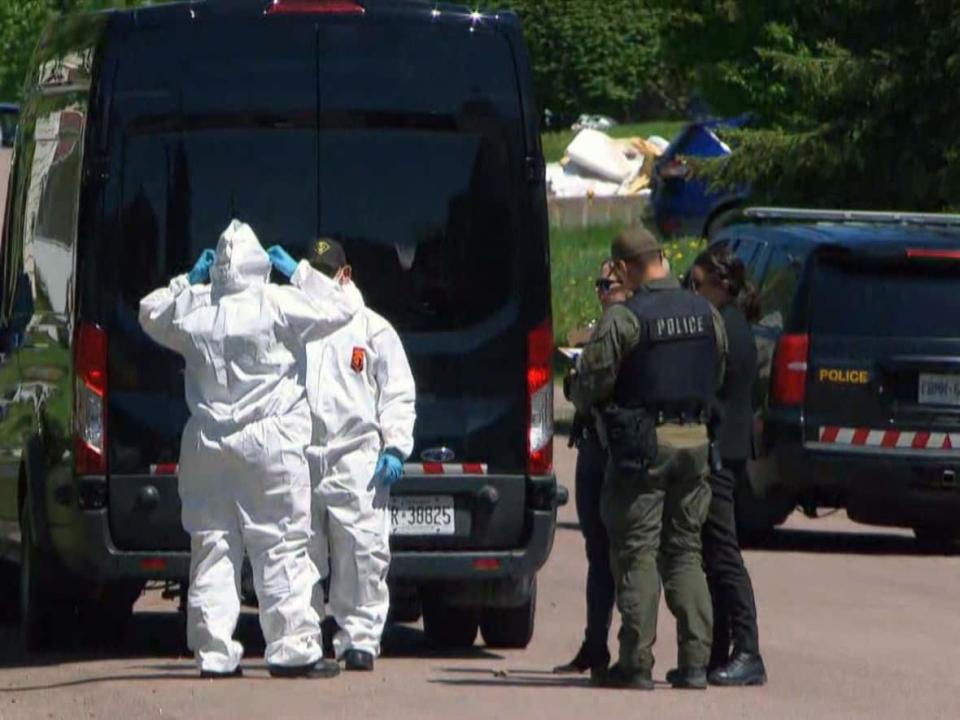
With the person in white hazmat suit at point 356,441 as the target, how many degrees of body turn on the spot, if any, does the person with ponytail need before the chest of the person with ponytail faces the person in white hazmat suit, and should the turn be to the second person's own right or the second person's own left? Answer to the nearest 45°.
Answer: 0° — they already face them

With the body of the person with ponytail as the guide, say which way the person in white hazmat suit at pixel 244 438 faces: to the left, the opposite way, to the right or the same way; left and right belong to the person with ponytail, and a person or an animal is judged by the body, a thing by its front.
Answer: to the right

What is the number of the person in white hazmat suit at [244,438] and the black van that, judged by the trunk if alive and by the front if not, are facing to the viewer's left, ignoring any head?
0

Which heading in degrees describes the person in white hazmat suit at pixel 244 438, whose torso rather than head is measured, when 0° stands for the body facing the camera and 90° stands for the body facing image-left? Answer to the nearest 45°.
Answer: approximately 180°

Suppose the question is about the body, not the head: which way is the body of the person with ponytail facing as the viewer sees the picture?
to the viewer's left

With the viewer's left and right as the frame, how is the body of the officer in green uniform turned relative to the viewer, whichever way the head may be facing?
facing away from the viewer and to the left of the viewer

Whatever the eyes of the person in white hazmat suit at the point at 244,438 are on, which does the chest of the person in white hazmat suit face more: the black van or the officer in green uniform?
the black van

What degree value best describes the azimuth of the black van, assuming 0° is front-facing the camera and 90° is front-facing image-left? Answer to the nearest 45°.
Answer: approximately 180°

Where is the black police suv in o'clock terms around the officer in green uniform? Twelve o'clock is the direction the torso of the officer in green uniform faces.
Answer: The black police suv is roughly at 2 o'clock from the officer in green uniform.
